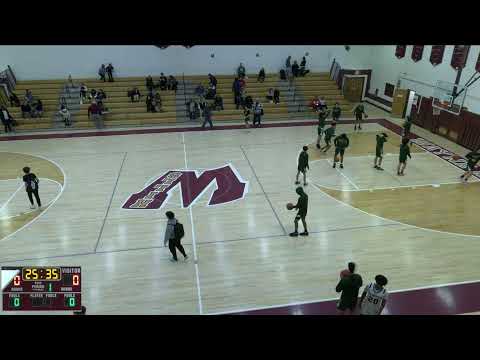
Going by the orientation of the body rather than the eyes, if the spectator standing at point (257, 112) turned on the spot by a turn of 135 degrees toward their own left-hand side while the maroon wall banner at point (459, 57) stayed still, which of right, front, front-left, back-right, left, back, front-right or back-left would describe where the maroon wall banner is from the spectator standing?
front-right

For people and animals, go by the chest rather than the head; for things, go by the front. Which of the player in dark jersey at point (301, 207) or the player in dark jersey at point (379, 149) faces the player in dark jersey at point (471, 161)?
the player in dark jersey at point (379, 149)

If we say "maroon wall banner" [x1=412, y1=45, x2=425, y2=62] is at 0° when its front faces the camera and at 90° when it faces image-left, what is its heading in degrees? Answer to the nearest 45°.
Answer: approximately 45°

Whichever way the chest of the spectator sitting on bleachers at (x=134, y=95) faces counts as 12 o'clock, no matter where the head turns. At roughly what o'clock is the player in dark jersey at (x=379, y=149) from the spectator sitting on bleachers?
The player in dark jersey is roughly at 11 o'clock from the spectator sitting on bleachers.

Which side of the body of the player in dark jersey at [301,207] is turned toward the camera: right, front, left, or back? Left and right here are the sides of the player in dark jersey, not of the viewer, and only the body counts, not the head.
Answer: left

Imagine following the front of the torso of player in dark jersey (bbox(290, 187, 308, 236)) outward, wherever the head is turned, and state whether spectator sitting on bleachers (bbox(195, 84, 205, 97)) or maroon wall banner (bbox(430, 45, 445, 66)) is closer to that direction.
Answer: the spectator sitting on bleachers

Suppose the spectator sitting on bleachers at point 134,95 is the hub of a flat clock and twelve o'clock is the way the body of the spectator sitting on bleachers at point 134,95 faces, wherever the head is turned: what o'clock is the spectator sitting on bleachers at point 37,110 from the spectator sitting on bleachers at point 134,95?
the spectator sitting on bleachers at point 37,110 is roughly at 3 o'clock from the spectator sitting on bleachers at point 134,95.
